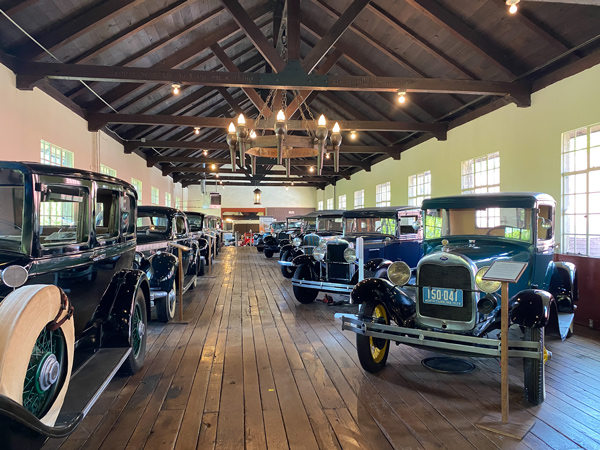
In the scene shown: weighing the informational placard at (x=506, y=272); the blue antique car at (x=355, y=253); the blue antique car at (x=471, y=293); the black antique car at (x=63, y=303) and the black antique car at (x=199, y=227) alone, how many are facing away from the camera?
0

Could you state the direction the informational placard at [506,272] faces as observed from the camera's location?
facing the viewer and to the left of the viewer

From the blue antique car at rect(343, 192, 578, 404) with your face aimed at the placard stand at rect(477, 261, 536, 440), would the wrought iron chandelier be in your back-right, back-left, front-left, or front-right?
back-right

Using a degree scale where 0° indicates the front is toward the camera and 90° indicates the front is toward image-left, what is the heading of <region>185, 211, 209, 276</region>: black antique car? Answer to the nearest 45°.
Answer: approximately 315°

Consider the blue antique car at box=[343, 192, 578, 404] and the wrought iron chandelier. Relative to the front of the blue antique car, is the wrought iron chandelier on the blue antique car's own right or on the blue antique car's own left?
on the blue antique car's own right

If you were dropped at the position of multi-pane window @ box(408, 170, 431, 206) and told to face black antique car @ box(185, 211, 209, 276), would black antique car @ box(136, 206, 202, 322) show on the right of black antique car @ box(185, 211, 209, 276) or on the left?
left

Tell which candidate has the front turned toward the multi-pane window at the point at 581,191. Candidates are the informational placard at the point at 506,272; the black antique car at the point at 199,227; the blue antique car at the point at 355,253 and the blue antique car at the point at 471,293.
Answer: the black antique car

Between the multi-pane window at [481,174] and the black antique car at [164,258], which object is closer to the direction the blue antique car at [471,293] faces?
the black antique car

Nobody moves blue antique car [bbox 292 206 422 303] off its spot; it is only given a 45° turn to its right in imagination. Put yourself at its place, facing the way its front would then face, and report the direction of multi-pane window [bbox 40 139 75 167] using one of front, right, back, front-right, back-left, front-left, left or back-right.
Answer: front

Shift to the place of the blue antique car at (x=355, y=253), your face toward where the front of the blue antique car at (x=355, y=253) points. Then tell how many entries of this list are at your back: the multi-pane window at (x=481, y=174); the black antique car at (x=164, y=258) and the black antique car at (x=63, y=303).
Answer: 1

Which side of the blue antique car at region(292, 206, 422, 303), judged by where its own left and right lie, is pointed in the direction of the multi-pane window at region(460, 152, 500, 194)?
left

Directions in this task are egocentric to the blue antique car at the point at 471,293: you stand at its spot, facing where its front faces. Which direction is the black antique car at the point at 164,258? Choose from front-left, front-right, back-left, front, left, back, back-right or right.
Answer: front-right

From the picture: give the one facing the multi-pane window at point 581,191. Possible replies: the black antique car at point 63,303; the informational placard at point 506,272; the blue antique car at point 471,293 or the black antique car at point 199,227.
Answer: the black antique car at point 199,227
